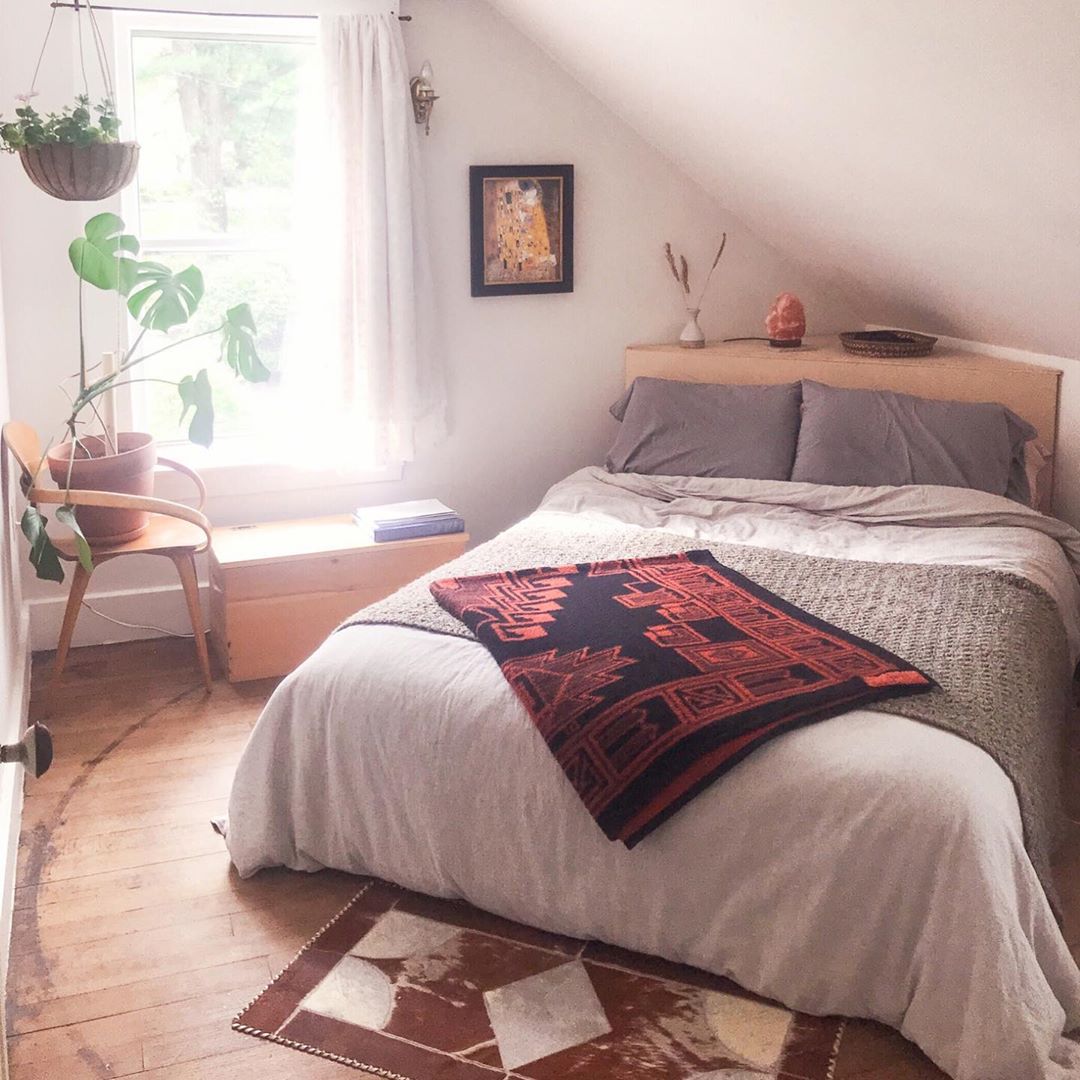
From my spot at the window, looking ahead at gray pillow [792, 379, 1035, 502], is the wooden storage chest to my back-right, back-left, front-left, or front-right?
front-right

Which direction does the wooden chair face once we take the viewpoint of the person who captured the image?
facing to the right of the viewer

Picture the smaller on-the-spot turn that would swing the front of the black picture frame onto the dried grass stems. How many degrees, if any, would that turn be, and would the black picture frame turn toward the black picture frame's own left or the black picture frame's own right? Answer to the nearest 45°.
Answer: approximately 90° to the black picture frame's own left

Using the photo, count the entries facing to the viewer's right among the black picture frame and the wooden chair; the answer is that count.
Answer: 1

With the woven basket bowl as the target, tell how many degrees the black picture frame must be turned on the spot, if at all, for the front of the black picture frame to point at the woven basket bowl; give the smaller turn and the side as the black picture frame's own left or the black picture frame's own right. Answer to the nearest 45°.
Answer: approximately 90° to the black picture frame's own left

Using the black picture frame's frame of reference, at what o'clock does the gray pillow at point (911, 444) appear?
The gray pillow is roughly at 10 o'clock from the black picture frame.

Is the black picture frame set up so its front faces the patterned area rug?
yes

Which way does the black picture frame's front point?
toward the camera

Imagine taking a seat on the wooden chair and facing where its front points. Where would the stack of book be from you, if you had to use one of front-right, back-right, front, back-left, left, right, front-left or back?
front

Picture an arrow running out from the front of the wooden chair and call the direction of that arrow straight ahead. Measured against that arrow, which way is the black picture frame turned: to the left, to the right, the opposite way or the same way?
to the right

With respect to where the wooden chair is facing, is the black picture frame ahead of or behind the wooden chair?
ahead

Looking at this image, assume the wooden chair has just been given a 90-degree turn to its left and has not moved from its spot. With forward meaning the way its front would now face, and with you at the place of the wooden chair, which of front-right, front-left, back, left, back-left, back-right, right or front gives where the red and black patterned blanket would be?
back-right

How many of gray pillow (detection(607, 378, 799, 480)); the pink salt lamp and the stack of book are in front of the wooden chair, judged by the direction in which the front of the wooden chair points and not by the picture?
3
